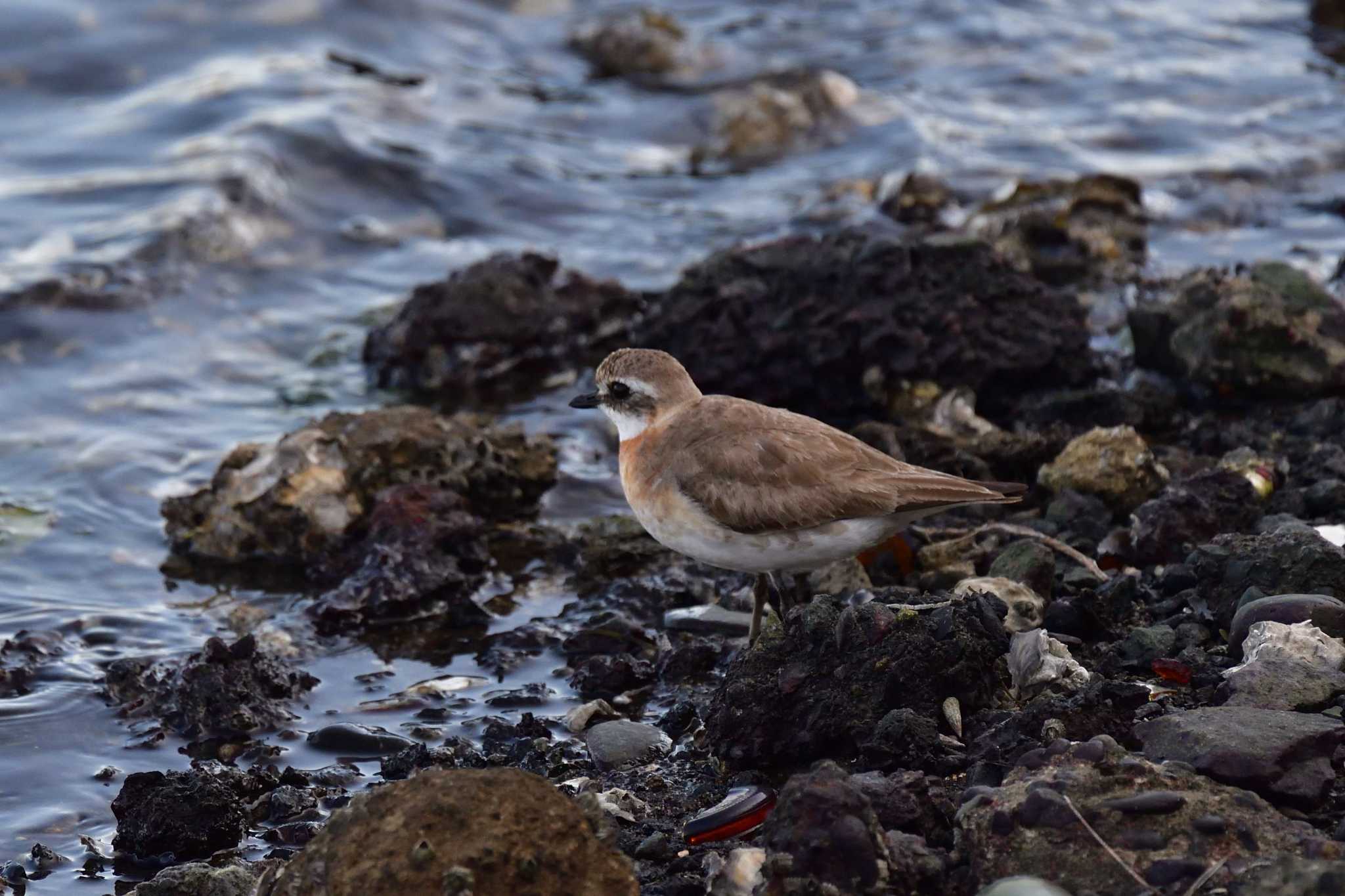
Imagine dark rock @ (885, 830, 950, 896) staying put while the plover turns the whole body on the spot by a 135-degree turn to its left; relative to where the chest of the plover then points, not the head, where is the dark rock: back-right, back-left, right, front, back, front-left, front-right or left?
front-right

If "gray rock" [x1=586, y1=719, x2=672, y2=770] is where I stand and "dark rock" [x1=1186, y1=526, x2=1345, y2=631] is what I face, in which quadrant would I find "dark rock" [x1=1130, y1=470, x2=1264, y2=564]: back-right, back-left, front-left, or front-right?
front-left

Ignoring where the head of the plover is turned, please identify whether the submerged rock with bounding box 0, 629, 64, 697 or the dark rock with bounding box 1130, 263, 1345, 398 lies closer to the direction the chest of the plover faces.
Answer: the submerged rock

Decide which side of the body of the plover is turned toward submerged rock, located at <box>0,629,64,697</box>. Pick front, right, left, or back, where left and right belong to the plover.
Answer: front

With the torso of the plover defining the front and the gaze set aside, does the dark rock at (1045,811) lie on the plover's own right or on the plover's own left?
on the plover's own left

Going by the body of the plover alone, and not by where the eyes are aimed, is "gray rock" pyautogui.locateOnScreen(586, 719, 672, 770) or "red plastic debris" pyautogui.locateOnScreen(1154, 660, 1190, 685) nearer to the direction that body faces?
the gray rock

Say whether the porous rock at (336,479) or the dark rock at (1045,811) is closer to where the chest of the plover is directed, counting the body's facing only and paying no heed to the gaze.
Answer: the porous rock

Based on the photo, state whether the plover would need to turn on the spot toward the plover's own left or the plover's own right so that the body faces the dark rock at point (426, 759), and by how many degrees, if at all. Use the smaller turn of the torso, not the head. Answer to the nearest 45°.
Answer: approximately 45° to the plover's own left

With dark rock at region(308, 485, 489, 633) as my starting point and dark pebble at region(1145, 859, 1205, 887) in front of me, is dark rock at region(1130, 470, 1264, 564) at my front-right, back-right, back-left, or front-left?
front-left

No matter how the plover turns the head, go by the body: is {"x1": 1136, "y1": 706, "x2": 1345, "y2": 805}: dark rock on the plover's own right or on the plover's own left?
on the plover's own left

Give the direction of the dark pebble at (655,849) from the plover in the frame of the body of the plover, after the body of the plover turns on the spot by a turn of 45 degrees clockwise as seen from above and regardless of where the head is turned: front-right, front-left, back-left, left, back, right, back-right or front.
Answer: back-left

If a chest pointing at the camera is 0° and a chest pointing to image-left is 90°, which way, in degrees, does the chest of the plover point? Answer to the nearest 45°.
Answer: approximately 90°
